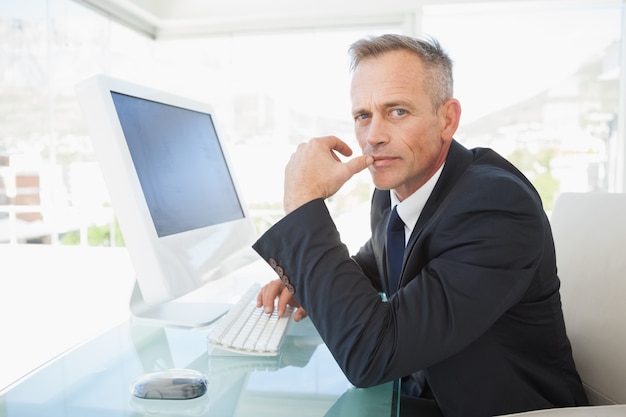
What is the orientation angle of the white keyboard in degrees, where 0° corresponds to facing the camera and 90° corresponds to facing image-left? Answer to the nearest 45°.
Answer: approximately 315°

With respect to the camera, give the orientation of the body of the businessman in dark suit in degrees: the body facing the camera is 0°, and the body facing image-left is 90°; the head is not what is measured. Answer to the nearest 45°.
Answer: approximately 45°

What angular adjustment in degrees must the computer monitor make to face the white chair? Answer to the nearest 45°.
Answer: approximately 45° to its left

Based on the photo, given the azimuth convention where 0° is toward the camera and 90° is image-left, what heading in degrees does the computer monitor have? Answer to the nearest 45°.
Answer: approximately 315°

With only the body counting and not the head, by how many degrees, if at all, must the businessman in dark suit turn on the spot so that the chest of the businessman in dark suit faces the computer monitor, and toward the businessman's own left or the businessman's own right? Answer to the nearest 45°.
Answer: approximately 45° to the businessman's own right

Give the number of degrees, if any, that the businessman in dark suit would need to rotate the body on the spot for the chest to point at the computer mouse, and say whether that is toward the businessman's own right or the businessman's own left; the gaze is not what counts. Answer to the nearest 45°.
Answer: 0° — they already face it

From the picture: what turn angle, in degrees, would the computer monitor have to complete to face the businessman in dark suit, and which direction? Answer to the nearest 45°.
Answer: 0° — it already faces them

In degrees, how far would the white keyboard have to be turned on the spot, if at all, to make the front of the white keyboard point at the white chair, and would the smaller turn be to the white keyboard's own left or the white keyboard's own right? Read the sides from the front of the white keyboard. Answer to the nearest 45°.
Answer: approximately 45° to the white keyboard's own left
